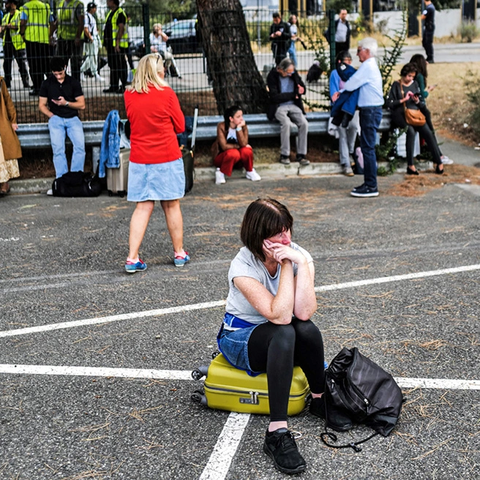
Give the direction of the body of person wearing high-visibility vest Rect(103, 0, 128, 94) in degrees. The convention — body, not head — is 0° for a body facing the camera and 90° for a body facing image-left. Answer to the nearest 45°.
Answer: approximately 90°

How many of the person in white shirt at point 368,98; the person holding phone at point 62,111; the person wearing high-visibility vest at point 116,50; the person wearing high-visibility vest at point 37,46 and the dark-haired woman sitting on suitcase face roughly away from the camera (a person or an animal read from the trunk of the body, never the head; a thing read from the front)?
1

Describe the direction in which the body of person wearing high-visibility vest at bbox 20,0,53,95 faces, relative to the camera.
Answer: away from the camera

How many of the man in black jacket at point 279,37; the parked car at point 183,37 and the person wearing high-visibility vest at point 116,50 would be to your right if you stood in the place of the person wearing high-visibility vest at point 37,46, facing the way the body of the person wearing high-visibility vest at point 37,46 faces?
3

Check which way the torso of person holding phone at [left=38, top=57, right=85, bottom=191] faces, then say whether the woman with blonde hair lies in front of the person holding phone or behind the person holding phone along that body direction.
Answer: in front

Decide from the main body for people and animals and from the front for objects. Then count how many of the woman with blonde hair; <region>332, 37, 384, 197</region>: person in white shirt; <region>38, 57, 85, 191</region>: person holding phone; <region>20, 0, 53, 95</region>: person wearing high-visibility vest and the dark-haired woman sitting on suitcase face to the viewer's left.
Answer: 1

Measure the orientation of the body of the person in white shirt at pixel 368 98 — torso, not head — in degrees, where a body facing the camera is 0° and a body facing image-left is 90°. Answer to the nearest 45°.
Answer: approximately 90°

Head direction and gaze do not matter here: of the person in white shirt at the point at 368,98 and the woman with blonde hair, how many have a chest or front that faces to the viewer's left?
1

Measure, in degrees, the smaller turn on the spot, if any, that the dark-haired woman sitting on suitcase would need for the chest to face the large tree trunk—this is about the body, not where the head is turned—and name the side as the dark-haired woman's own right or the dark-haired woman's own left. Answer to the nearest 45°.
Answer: approximately 135° to the dark-haired woman's own left

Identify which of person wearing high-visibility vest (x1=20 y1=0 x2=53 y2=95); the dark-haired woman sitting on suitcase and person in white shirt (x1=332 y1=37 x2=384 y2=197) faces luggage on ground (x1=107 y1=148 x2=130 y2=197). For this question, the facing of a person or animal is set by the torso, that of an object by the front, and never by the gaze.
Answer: the person in white shirt

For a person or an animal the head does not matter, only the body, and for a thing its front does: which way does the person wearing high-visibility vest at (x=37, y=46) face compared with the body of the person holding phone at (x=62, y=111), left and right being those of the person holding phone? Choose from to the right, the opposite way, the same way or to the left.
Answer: the opposite way

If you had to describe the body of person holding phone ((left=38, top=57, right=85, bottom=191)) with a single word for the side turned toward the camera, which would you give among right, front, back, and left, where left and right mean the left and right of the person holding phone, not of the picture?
front

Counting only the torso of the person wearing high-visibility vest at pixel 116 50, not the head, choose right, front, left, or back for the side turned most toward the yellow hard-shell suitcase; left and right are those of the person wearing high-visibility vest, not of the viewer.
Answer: left

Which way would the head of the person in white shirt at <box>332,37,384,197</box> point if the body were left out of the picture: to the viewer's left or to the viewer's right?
to the viewer's left
